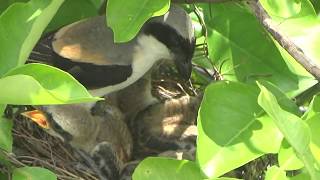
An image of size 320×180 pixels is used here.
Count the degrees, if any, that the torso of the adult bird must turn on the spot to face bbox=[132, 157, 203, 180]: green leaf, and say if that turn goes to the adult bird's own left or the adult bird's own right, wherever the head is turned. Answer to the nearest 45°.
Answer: approximately 90° to the adult bird's own right

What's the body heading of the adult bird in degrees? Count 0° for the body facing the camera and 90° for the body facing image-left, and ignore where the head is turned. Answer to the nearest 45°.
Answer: approximately 270°

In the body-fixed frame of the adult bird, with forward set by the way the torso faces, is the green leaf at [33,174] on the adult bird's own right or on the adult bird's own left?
on the adult bird's own right
